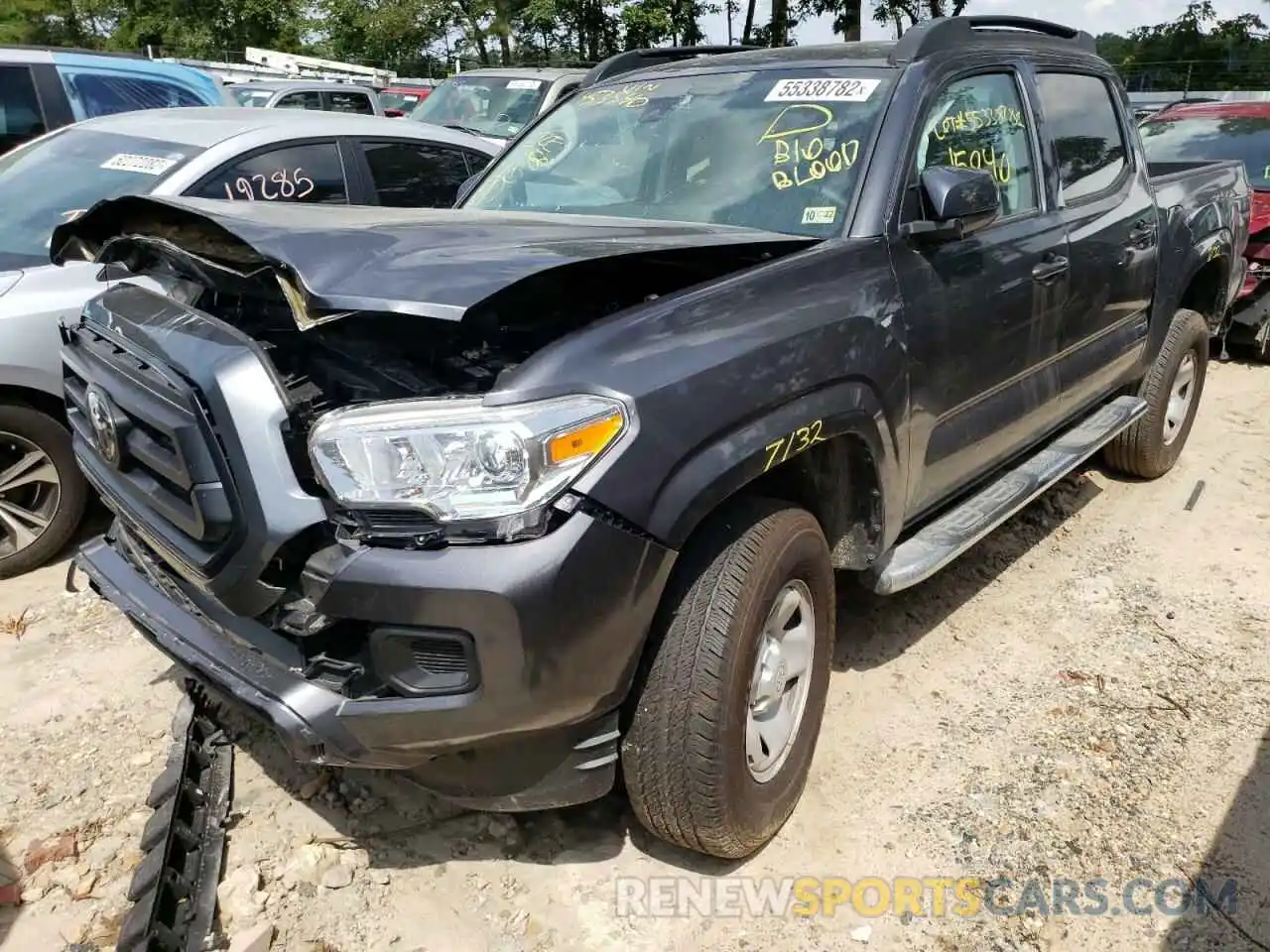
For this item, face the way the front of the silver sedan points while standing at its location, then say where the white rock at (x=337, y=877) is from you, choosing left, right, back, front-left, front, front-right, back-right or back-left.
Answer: front-left

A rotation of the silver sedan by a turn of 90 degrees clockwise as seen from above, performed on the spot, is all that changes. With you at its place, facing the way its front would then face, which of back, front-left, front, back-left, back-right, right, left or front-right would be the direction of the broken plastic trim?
back-left

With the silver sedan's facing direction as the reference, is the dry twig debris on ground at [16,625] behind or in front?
in front

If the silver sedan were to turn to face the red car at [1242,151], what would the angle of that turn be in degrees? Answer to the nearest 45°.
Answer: approximately 135° to its left

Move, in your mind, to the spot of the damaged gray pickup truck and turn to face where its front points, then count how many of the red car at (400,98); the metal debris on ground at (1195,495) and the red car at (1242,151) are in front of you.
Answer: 0

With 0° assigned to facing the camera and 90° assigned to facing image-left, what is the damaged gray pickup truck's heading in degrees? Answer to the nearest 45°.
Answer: approximately 45°

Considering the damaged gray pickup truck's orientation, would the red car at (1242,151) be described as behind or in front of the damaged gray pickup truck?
behind

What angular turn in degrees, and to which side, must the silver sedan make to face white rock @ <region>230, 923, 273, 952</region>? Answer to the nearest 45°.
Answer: approximately 45° to its left

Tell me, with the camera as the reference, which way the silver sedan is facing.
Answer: facing the viewer and to the left of the viewer

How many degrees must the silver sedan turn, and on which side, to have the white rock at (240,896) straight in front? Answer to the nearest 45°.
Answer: approximately 45° to its left

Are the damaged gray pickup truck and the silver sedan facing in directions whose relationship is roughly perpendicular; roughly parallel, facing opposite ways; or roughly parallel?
roughly parallel

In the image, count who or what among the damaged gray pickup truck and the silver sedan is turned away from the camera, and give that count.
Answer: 0

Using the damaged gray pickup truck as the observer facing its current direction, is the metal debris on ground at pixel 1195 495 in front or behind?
behind
